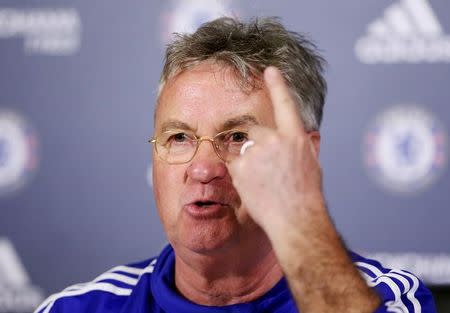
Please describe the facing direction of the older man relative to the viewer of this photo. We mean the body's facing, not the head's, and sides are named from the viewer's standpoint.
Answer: facing the viewer
